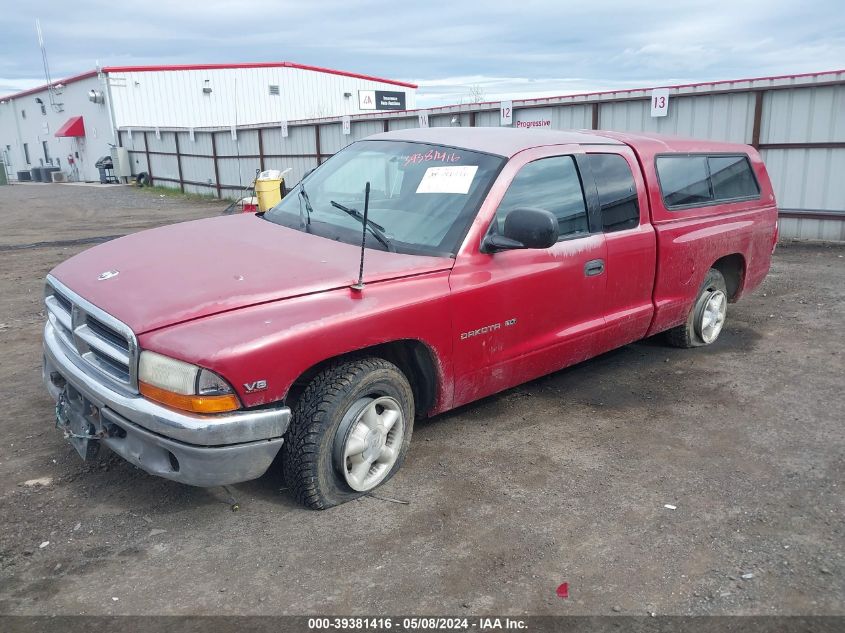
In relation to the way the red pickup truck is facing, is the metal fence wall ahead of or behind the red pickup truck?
behind

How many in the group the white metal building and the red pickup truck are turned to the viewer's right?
0

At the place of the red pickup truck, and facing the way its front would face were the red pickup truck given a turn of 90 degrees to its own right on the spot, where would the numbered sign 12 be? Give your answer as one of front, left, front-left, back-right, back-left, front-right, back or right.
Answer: front-right

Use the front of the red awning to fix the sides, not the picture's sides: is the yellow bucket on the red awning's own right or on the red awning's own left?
on the red awning's own left

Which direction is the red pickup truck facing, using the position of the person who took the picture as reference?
facing the viewer and to the left of the viewer

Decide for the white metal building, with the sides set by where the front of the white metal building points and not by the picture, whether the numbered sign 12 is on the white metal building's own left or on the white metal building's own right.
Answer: on the white metal building's own left

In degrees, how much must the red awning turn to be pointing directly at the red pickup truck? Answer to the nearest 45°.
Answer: approximately 45° to its left

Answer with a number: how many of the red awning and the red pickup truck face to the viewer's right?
0

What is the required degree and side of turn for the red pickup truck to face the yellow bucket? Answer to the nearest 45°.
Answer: approximately 135° to its right
